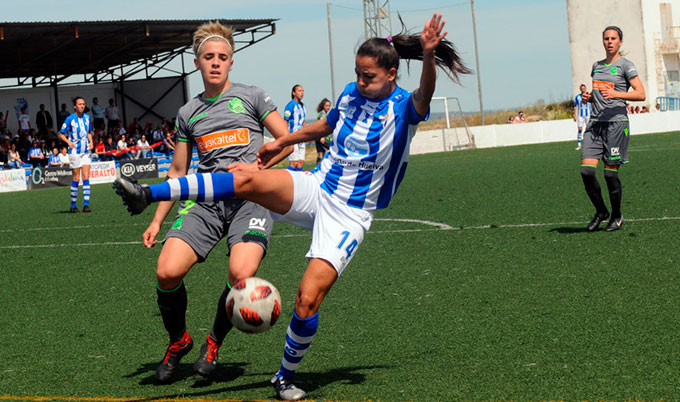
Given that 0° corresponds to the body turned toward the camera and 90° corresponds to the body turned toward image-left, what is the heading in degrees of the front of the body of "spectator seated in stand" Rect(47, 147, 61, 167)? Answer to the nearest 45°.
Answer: approximately 315°

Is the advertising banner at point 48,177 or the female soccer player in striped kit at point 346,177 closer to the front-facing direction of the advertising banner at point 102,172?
the female soccer player in striped kit

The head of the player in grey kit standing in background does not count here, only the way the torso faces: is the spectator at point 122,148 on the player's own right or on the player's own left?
on the player's own right

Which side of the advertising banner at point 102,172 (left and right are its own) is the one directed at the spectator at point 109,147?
back

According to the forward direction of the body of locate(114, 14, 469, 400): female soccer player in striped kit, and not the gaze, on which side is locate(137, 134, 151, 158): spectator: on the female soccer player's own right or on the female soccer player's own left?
on the female soccer player's own right

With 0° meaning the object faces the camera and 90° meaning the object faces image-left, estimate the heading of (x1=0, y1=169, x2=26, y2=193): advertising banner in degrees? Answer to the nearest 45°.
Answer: approximately 0°

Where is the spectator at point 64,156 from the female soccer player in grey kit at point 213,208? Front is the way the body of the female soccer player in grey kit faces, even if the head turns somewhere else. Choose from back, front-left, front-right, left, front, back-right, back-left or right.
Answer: back

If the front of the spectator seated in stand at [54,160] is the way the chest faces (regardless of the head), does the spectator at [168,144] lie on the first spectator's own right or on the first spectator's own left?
on the first spectator's own left
